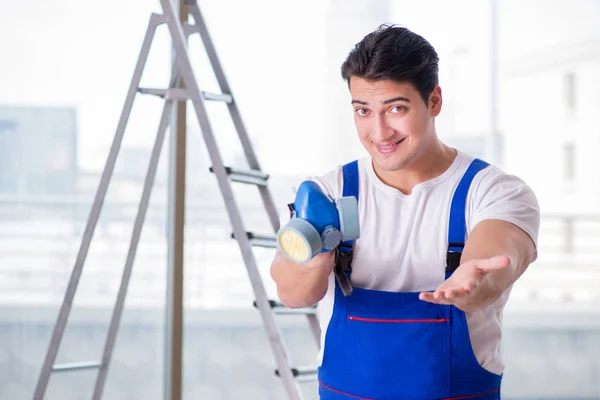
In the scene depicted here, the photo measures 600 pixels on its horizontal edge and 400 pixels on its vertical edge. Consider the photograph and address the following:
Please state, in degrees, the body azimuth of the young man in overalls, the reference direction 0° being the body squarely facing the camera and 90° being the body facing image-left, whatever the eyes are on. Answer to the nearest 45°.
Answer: approximately 0°

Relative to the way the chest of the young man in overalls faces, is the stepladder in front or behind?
behind
